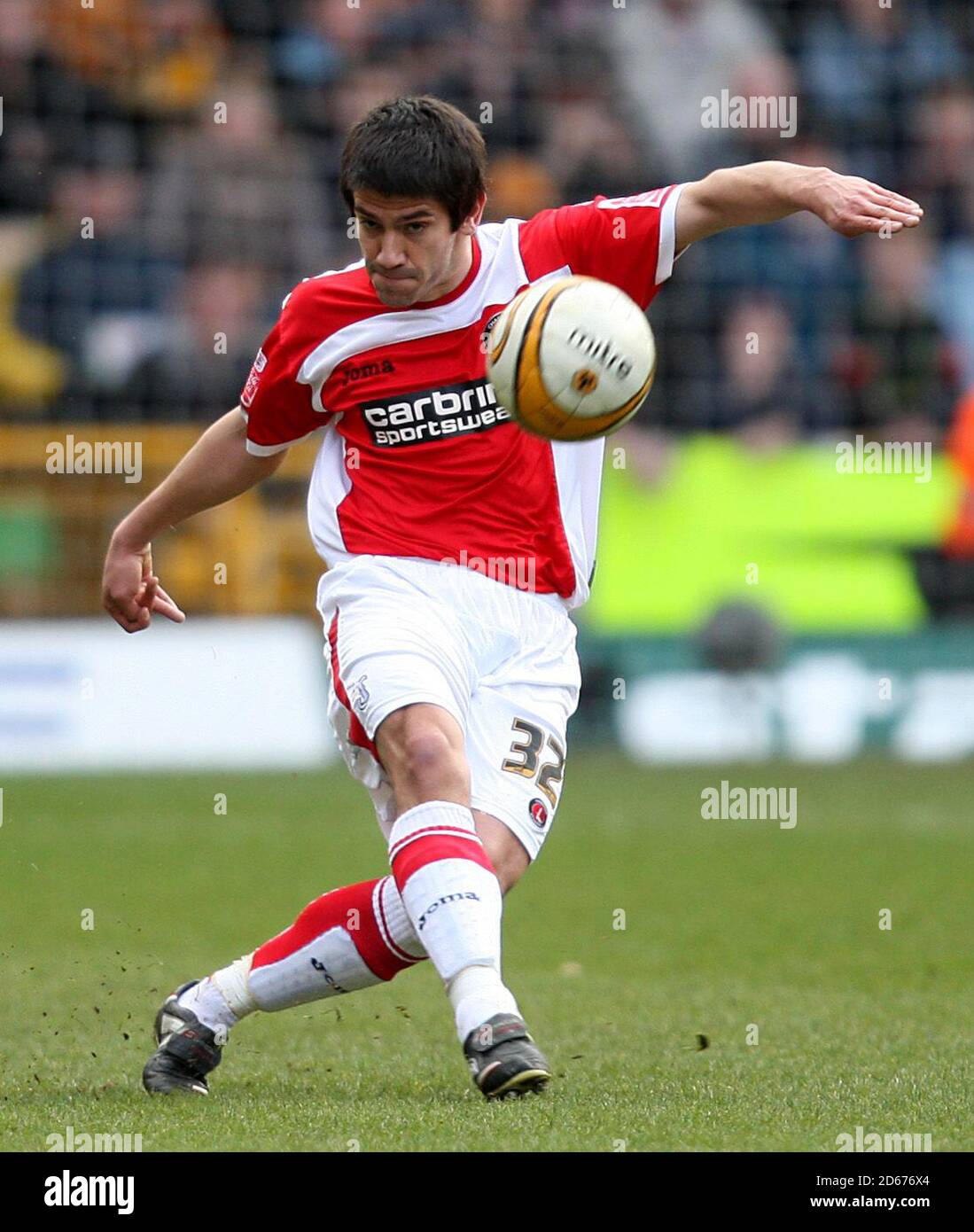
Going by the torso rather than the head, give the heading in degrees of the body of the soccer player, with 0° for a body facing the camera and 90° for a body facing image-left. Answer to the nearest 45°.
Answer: approximately 0°

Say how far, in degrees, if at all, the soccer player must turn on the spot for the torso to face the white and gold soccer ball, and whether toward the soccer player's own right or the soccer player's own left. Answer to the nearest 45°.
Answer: approximately 45° to the soccer player's own left
